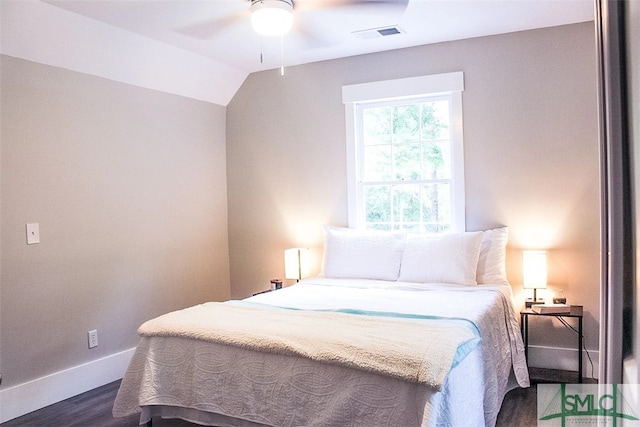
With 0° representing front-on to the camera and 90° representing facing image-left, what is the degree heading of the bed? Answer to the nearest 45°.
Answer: approximately 45°

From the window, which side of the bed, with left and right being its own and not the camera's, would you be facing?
back

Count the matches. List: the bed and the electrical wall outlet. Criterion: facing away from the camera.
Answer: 0

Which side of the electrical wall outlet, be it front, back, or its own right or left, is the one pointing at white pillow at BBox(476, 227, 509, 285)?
front

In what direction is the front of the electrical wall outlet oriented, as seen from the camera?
facing the viewer and to the right of the viewer

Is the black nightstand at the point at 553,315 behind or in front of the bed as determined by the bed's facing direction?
behind

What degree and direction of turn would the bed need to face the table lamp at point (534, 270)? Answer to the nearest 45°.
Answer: approximately 180°
